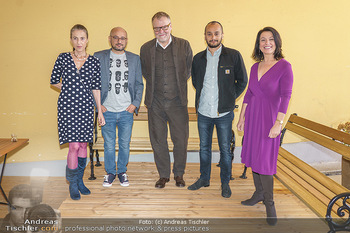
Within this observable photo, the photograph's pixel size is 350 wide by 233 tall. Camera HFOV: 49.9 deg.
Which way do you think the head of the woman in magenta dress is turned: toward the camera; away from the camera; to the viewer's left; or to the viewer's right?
toward the camera

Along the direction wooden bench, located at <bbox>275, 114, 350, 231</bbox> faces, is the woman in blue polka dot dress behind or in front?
in front

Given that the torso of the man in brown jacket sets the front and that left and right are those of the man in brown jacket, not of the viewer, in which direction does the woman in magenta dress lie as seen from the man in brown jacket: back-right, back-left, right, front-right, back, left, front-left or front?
front-left

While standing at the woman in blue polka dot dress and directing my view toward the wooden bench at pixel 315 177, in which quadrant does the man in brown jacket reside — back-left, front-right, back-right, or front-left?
front-left

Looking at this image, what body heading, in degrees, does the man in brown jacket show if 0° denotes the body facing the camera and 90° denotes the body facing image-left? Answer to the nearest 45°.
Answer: approximately 0°

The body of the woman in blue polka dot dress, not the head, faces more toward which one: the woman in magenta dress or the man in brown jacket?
the woman in magenta dress

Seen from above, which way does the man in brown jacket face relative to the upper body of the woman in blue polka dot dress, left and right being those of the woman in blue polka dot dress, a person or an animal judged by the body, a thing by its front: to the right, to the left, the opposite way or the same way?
the same way

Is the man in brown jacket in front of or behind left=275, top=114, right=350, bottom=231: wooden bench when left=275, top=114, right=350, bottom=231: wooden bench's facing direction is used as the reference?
in front

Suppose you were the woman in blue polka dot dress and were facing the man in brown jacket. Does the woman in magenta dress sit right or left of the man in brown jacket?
right

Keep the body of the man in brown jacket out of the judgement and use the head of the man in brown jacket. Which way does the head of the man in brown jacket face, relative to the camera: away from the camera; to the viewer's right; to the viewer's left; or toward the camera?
toward the camera

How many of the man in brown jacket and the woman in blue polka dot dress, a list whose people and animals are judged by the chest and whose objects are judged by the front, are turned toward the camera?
2

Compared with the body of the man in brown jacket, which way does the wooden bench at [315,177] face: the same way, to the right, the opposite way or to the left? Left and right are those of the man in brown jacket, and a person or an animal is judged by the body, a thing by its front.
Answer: to the right

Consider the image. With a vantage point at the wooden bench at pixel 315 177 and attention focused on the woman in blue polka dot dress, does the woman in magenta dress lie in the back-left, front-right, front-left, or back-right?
front-left

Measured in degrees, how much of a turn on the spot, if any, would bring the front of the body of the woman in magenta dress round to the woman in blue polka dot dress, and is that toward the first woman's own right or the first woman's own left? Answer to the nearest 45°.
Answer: approximately 45° to the first woman's own right

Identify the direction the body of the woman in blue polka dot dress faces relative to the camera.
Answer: toward the camera

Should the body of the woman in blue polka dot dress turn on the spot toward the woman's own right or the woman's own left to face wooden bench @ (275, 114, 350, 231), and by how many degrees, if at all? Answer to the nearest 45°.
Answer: approximately 90° to the woman's own left
